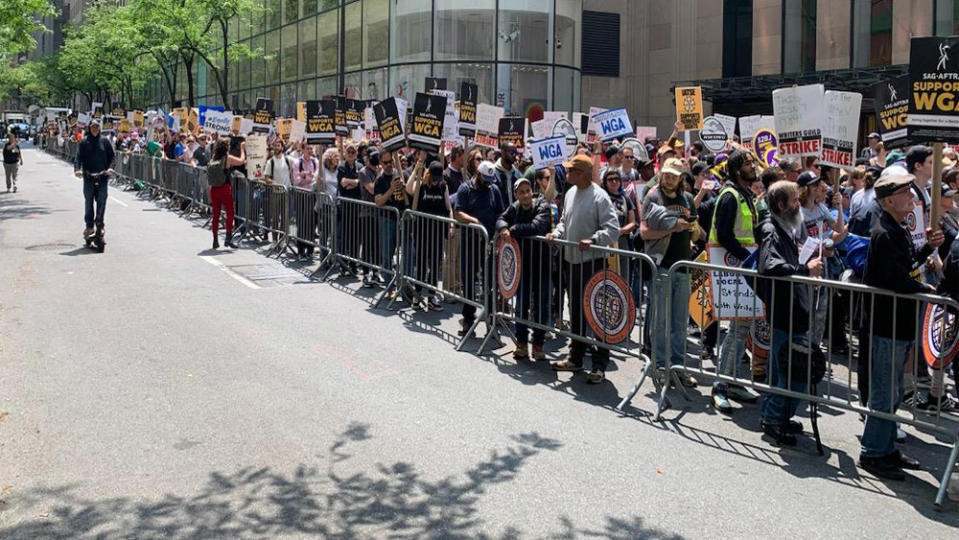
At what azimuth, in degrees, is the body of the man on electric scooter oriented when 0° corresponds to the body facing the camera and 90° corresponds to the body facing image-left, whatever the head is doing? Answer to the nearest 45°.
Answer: approximately 0°

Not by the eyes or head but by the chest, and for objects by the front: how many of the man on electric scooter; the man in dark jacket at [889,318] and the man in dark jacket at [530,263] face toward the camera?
2

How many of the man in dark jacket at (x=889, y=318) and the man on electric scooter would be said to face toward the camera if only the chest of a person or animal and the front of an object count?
1

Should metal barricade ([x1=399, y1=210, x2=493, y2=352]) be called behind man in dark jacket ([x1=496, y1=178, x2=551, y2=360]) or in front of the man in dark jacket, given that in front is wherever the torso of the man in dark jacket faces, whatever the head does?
behind
